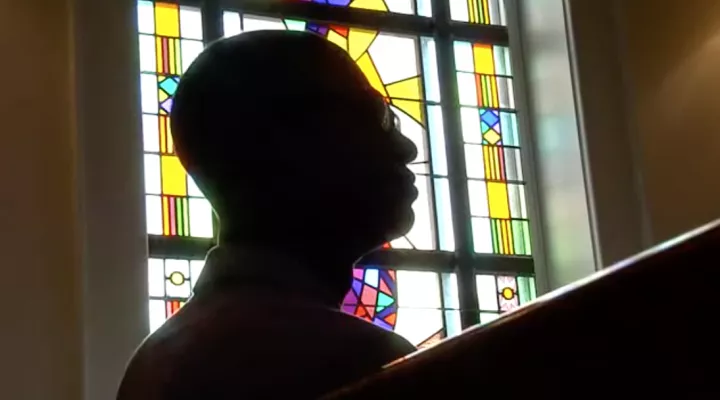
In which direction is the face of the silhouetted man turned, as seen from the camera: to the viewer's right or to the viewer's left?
to the viewer's right

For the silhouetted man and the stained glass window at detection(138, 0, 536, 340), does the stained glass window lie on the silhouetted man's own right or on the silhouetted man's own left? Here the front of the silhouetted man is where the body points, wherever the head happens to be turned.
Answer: on the silhouetted man's own left

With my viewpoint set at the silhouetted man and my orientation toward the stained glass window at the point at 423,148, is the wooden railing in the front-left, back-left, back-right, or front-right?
back-right

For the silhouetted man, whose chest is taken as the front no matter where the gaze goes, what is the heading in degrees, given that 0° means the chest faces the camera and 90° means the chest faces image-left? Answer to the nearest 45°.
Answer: approximately 270°

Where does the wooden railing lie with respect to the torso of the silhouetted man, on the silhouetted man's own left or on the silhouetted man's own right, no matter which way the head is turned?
on the silhouetted man's own right
